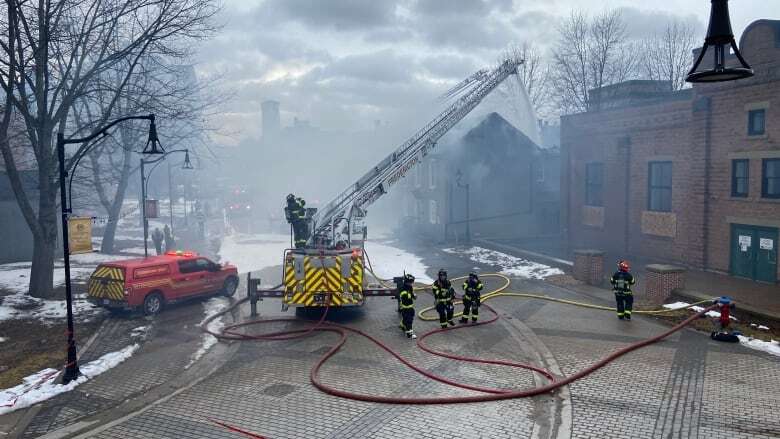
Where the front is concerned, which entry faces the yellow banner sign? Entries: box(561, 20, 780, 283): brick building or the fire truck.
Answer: the brick building

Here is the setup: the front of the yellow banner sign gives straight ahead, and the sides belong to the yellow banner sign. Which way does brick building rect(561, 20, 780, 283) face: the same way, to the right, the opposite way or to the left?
to the right

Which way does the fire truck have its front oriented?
away from the camera

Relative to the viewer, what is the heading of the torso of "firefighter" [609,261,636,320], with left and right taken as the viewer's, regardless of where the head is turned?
facing away from the viewer

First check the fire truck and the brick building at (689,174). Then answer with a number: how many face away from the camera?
1

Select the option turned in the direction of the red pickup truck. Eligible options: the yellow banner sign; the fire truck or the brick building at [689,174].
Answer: the brick building

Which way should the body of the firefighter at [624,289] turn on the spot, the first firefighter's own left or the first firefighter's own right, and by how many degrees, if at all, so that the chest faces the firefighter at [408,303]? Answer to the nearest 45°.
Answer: approximately 135° to the first firefighter's own left

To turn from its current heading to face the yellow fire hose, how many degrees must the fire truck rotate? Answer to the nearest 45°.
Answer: approximately 90° to its right

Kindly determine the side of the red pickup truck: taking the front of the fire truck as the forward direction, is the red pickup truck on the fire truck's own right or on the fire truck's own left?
on the fire truck's own left

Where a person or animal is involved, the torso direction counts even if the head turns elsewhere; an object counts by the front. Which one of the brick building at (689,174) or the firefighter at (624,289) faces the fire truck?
the brick building

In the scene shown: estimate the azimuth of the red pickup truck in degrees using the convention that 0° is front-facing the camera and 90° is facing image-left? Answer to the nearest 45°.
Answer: approximately 225°
